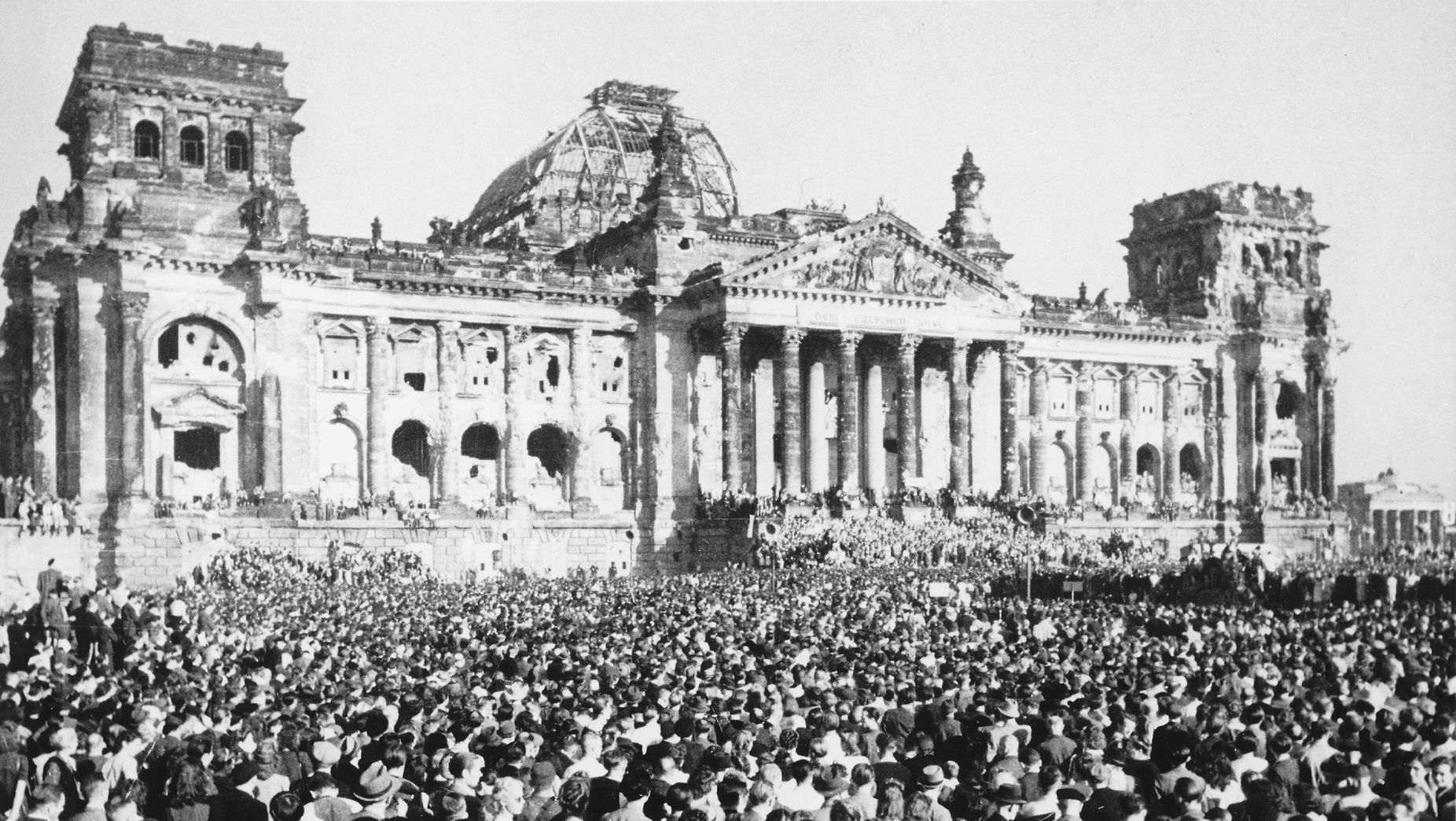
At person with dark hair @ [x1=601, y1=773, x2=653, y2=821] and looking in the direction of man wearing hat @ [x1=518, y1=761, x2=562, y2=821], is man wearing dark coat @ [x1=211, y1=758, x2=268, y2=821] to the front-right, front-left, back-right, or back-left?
front-left

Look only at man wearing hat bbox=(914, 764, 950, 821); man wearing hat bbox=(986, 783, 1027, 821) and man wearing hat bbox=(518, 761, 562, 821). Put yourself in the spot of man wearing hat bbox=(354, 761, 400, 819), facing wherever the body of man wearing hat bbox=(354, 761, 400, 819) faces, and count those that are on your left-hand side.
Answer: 0

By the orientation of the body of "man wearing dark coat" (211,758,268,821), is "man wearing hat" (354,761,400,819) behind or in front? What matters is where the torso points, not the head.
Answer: in front

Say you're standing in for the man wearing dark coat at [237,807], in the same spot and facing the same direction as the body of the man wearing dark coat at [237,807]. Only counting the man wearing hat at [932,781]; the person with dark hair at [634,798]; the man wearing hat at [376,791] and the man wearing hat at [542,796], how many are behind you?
0

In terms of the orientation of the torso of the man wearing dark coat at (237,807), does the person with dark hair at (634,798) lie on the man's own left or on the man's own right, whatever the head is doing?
on the man's own right

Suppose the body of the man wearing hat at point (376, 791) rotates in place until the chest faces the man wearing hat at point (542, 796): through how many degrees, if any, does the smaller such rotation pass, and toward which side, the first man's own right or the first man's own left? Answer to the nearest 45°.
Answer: approximately 45° to the first man's own right

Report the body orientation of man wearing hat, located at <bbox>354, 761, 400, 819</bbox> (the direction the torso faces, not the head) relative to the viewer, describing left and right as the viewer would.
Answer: facing away from the viewer and to the right of the viewer

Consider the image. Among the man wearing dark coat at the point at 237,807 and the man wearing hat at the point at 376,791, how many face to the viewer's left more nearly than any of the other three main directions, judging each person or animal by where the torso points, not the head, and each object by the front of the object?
0

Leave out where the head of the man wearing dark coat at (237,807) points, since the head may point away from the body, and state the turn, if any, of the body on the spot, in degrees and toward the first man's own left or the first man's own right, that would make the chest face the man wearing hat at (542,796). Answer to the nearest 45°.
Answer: approximately 45° to the first man's own right

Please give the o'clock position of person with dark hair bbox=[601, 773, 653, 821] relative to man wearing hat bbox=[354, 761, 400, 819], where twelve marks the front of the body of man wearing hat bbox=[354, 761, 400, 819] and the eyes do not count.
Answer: person with dark hair bbox=[601, 773, 653, 821] is roughly at 2 o'clock from man wearing hat bbox=[354, 761, 400, 819].

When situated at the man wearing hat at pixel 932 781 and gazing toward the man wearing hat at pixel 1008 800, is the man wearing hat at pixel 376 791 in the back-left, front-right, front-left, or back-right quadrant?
back-right

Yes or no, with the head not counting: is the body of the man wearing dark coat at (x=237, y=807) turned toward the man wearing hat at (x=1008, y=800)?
no

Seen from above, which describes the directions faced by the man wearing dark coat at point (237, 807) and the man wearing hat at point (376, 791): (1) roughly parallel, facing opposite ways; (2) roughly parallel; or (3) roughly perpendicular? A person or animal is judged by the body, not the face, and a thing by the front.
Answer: roughly parallel

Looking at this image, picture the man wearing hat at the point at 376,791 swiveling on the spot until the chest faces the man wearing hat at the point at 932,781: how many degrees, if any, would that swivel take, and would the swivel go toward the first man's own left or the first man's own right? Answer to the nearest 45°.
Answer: approximately 45° to the first man's own right

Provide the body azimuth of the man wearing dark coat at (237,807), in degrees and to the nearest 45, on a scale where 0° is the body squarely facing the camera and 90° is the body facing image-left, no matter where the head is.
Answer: approximately 225°
